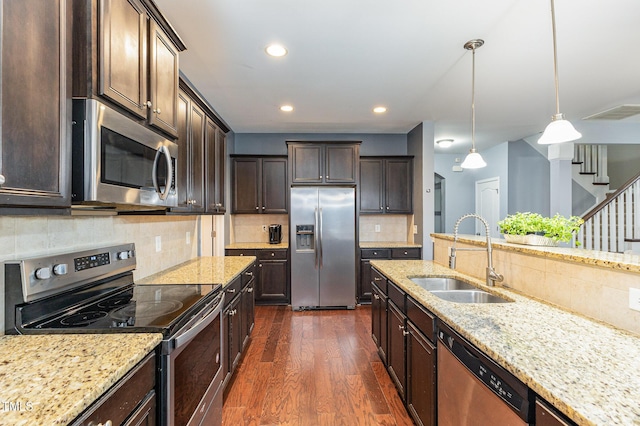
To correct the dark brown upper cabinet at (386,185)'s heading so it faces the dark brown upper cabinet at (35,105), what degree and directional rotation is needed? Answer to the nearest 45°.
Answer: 0° — it already faces it

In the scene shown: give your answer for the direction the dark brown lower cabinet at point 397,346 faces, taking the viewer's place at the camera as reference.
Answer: facing to the left of the viewer

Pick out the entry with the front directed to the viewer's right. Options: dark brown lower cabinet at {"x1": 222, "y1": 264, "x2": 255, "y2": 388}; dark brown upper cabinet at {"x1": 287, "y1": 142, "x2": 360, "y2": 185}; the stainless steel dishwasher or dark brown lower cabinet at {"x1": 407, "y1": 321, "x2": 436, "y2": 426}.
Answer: dark brown lower cabinet at {"x1": 222, "y1": 264, "x2": 255, "y2": 388}

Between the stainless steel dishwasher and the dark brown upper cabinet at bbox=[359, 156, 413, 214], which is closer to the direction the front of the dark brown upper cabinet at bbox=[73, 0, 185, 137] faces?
the stainless steel dishwasher

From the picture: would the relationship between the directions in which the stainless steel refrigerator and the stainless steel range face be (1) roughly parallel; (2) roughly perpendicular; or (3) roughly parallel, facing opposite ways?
roughly perpendicular

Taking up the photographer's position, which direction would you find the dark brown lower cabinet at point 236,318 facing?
facing to the right of the viewer

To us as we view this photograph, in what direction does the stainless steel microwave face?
facing the viewer and to the right of the viewer

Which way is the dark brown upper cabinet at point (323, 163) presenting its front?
toward the camera

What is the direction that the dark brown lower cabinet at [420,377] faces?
to the viewer's left

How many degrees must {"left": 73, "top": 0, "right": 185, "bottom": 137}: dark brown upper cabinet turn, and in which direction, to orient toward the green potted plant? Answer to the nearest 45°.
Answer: approximately 45° to its left

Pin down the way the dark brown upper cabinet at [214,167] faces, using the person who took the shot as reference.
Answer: facing to the right of the viewer

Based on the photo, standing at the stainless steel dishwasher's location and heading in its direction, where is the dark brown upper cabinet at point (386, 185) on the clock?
The dark brown upper cabinet is roughly at 4 o'clock from the stainless steel dishwasher.

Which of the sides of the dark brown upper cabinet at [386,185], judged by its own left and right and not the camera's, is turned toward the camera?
front

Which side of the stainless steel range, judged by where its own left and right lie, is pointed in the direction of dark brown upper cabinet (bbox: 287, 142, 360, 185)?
left

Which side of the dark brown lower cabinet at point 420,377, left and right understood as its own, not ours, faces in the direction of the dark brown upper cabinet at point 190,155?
front

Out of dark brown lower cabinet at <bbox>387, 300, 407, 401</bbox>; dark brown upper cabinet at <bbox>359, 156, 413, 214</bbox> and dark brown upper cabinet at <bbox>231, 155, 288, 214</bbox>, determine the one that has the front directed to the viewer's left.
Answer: the dark brown lower cabinet

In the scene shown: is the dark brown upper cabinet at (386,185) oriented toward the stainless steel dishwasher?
yes

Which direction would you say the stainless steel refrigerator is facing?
toward the camera

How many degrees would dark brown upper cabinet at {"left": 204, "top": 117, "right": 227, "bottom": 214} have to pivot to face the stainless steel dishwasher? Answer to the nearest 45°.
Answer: approximately 90° to its right

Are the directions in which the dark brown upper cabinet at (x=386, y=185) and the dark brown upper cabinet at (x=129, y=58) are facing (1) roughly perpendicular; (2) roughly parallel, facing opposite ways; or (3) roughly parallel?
roughly perpendicular

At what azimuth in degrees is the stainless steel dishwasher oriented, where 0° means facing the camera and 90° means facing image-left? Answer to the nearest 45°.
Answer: approximately 45°
